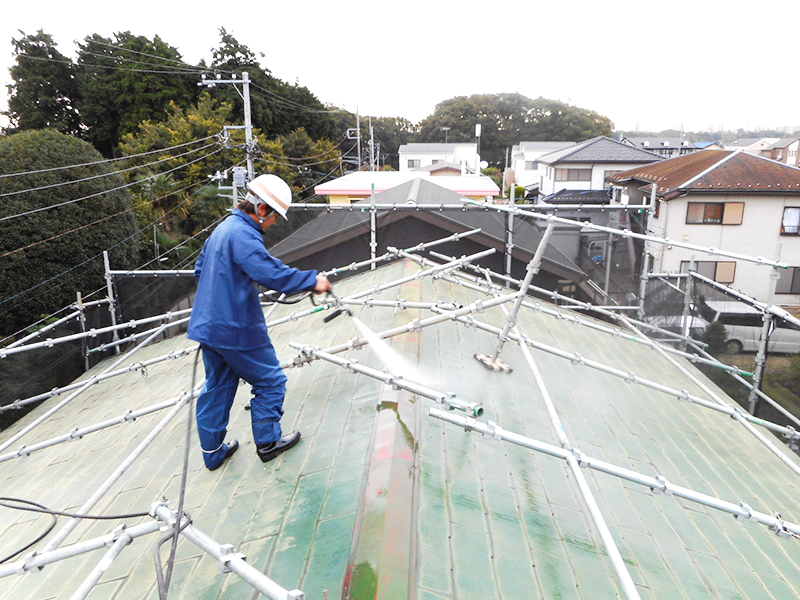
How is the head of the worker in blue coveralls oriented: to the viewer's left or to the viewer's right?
to the viewer's right

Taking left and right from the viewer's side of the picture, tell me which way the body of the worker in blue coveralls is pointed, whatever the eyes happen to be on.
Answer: facing away from the viewer and to the right of the viewer

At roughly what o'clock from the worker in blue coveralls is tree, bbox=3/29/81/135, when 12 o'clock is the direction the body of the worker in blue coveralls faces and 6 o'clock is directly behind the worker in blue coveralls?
The tree is roughly at 10 o'clock from the worker in blue coveralls.

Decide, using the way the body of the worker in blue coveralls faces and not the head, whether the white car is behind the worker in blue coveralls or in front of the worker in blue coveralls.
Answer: in front

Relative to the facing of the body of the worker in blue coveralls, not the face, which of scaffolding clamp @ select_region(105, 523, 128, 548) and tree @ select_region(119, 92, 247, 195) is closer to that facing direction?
the tree

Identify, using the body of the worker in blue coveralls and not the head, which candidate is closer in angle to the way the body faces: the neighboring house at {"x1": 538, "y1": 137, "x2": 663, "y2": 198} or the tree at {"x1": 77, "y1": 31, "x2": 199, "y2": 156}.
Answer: the neighboring house

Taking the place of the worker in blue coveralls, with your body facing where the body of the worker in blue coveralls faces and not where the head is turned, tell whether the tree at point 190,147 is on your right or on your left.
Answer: on your left

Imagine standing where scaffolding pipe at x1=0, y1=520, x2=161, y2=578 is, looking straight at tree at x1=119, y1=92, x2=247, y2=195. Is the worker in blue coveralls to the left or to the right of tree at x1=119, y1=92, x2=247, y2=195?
right

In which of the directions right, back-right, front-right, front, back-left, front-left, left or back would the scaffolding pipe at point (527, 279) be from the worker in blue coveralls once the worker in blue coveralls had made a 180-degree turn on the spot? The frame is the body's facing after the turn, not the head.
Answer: back-left

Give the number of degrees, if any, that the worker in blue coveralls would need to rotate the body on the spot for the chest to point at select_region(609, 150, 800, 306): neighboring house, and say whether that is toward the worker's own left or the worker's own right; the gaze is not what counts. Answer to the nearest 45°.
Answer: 0° — they already face it

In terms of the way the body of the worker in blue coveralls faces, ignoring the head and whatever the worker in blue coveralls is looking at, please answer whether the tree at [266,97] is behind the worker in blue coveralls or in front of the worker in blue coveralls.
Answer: in front
